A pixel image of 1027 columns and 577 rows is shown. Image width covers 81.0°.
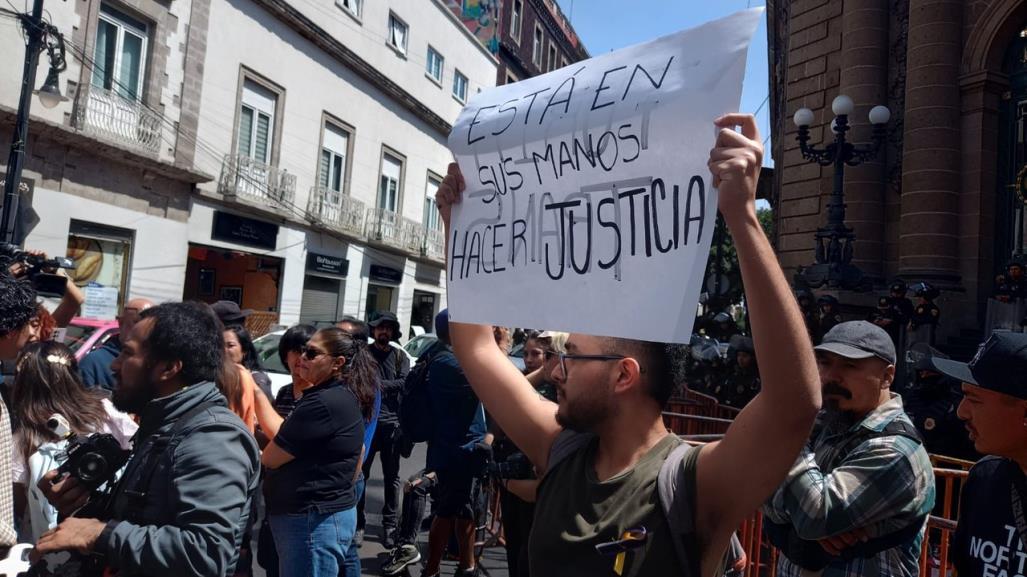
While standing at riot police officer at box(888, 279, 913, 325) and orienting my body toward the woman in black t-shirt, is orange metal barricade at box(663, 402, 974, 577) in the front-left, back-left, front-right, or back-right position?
front-left

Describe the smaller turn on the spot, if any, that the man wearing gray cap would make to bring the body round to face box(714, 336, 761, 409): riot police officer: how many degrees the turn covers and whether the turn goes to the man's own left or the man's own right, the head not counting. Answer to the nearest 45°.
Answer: approximately 135° to the man's own right

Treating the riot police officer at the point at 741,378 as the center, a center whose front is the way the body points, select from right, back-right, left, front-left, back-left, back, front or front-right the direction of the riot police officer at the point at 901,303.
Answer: back

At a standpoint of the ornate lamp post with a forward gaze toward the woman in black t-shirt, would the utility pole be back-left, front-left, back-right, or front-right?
front-right

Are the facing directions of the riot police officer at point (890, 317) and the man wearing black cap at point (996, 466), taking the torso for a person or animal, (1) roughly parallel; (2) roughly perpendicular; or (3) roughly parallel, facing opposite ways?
roughly parallel

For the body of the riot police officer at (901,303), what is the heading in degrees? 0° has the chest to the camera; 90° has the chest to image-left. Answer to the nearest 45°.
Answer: approximately 45°

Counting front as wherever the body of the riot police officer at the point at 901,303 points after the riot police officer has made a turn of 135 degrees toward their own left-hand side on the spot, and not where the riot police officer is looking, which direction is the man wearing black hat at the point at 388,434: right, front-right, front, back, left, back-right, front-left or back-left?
back-right

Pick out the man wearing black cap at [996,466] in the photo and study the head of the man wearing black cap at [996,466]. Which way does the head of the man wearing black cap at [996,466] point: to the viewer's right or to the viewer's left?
to the viewer's left

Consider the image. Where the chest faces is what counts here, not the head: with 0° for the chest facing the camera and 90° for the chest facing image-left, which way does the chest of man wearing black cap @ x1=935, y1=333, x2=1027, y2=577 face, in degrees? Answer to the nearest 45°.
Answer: approximately 45°

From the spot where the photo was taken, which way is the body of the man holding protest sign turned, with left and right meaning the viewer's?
facing the viewer and to the left of the viewer

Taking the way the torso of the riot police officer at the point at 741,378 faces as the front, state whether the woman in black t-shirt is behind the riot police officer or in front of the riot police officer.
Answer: in front

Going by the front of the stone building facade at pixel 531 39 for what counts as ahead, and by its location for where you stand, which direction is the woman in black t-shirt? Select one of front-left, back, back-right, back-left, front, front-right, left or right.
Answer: front-right

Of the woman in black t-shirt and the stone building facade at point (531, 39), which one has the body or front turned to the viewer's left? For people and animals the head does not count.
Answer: the woman in black t-shirt

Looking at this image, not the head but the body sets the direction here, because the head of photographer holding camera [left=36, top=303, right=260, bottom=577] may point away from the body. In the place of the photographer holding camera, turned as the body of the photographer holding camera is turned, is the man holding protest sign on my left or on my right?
on my left

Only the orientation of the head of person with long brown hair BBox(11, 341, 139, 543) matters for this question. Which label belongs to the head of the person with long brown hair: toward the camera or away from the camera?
away from the camera
